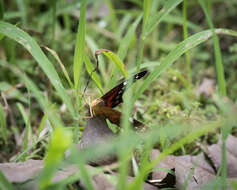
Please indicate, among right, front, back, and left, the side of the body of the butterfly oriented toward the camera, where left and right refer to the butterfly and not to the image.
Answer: left
